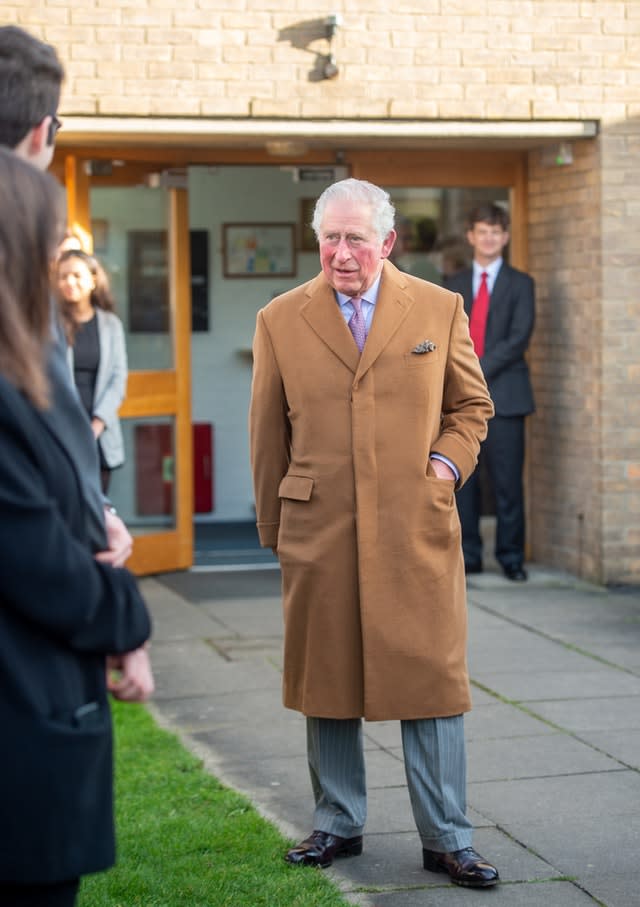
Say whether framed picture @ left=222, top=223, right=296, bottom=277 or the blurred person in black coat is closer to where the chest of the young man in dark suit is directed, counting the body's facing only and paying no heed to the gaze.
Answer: the blurred person in black coat

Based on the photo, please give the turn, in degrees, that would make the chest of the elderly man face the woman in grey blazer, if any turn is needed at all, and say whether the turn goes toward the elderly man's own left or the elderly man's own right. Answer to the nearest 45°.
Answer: approximately 180°

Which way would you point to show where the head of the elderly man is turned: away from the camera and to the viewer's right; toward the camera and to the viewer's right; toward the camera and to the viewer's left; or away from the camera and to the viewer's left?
toward the camera and to the viewer's left

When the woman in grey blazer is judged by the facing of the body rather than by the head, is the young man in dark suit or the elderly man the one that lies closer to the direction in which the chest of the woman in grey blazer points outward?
the elderly man

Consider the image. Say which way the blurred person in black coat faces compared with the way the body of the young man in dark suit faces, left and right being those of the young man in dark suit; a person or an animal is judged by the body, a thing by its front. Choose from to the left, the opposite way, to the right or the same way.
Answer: to the left

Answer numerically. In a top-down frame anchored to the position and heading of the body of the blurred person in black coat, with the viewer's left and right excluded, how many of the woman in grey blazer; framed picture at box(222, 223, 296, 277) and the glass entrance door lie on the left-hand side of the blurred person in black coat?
3

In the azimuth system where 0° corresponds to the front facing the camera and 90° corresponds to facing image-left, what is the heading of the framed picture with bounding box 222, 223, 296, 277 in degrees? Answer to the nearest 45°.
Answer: approximately 0°

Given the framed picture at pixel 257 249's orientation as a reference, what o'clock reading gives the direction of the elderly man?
The elderly man is roughly at 12 o'clock from the framed picture.

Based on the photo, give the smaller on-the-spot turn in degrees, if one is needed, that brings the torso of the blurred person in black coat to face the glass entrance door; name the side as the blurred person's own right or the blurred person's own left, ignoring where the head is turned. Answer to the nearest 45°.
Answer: approximately 90° to the blurred person's own left

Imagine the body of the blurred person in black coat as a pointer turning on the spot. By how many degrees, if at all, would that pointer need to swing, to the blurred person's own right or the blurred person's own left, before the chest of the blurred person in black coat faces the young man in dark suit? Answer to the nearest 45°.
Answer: approximately 90° to the blurred person's own left

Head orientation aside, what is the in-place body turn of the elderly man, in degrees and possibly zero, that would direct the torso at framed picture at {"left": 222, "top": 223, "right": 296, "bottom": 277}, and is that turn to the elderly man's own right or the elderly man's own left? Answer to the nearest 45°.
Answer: approximately 180°

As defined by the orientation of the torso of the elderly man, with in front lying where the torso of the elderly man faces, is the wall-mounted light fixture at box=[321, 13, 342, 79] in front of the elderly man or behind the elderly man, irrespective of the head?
behind

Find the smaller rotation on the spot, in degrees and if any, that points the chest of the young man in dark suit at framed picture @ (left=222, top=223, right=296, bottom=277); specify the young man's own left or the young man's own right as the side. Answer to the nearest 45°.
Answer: approximately 135° to the young man's own right

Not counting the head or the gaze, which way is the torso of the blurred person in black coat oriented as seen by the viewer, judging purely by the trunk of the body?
to the viewer's right
